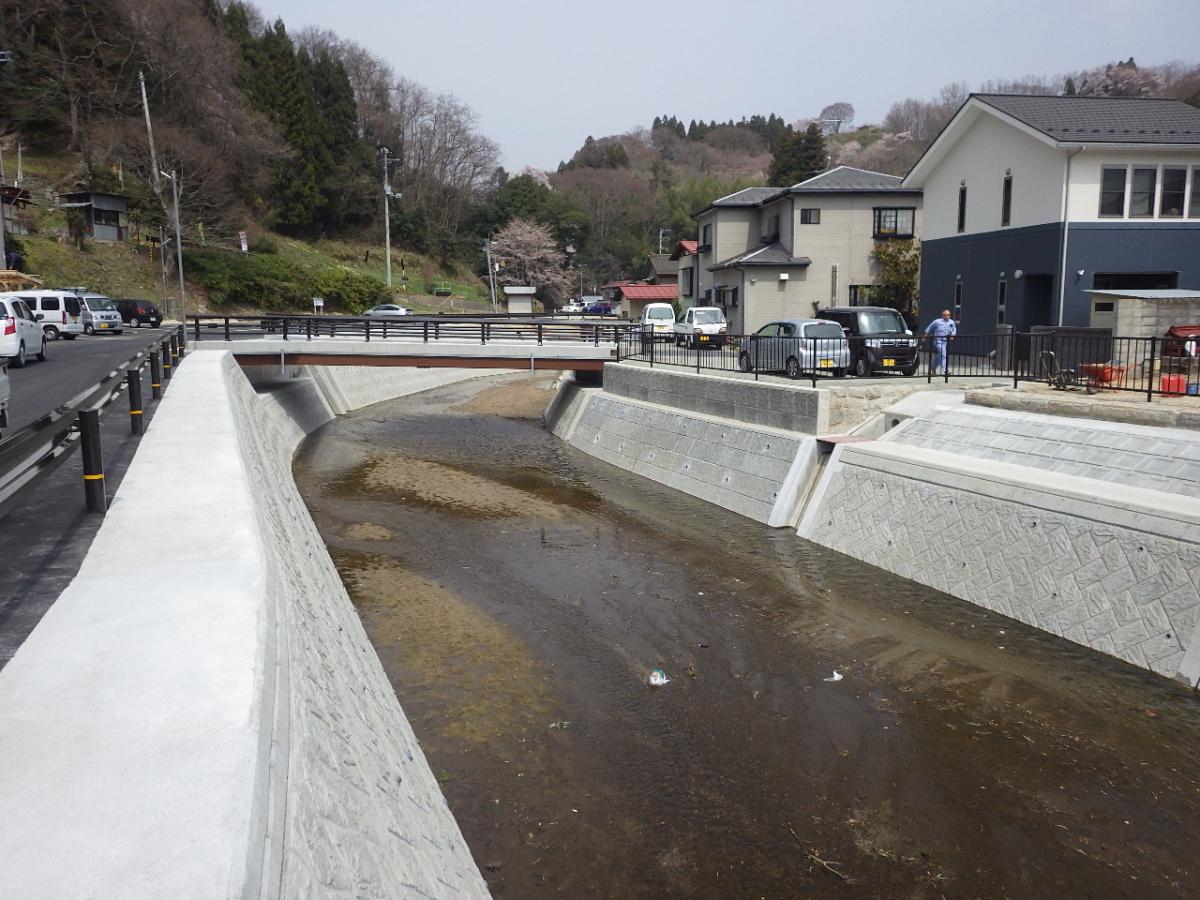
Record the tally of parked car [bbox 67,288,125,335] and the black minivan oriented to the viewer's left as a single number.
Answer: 0

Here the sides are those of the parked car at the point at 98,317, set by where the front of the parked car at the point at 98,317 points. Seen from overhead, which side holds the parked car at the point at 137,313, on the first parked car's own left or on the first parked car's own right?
on the first parked car's own left

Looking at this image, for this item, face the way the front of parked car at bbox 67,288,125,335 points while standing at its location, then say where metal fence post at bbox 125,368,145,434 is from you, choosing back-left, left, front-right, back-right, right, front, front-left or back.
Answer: front-right

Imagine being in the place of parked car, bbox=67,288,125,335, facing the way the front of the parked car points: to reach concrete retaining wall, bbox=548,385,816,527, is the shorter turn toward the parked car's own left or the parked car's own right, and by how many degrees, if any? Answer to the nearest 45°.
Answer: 0° — it already faces it

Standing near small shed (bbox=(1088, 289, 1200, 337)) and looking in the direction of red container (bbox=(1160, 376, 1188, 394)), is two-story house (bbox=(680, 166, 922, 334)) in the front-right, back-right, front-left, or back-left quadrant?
back-right

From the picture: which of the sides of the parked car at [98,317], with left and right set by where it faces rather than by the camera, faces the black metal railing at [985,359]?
front

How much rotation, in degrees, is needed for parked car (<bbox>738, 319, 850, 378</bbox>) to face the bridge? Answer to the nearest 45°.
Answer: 0° — it already faces it

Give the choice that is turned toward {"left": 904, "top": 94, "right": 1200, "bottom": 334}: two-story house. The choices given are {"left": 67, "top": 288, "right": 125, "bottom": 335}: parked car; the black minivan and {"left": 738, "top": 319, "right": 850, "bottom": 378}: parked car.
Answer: {"left": 67, "top": 288, "right": 125, "bottom": 335}: parked car
